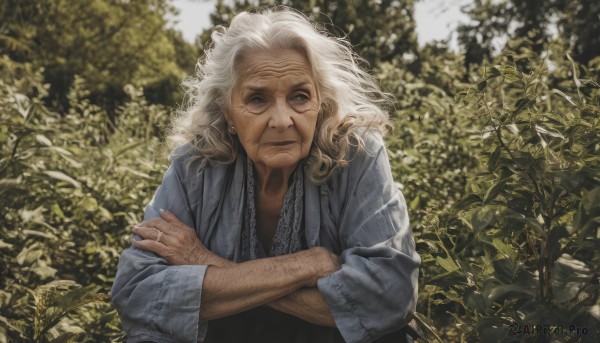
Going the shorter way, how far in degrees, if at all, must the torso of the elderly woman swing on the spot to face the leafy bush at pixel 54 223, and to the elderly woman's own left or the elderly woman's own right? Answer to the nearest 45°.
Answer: approximately 135° to the elderly woman's own right

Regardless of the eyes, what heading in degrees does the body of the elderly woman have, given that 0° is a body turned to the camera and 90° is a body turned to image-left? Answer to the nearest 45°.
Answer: approximately 0°

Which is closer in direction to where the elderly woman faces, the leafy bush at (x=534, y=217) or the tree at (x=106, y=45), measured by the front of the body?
the leafy bush

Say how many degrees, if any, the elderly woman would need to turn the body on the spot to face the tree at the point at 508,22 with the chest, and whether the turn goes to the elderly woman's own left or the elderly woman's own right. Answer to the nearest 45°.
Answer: approximately 135° to the elderly woman's own left

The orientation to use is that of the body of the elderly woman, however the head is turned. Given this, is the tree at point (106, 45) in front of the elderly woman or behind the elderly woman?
behind

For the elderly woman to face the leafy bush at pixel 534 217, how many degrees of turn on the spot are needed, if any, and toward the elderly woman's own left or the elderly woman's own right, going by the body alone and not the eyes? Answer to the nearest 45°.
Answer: approximately 45° to the elderly woman's own left
